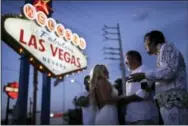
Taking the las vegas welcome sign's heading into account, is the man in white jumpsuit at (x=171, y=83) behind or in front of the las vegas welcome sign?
in front

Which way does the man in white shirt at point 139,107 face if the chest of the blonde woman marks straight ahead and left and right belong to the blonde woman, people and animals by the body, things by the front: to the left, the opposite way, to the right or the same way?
the opposite way

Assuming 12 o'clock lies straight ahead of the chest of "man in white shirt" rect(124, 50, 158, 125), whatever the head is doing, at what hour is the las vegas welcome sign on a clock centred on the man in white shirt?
The las vegas welcome sign is roughly at 2 o'clock from the man in white shirt.

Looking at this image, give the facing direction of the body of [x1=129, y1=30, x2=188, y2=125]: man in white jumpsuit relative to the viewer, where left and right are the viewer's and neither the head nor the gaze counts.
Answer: facing to the left of the viewer

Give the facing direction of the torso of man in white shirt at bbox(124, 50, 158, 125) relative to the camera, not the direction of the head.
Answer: to the viewer's left

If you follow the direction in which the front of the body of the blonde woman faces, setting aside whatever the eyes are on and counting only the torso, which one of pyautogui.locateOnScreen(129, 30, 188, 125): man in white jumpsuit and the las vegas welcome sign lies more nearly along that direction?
the man in white jumpsuit

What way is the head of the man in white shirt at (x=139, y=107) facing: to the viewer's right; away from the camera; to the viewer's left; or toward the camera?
to the viewer's left

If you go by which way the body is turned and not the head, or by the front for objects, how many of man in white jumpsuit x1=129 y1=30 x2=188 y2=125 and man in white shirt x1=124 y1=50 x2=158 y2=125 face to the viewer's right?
0

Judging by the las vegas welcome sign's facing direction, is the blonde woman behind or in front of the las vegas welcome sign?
in front

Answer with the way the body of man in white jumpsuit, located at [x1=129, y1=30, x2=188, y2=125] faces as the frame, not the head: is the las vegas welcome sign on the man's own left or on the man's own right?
on the man's own right

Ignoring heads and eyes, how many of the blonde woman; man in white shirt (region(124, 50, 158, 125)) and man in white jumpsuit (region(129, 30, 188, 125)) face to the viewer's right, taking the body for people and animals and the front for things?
1

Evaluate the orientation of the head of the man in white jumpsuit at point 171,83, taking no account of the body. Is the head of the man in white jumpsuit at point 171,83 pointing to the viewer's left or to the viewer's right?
to the viewer's left

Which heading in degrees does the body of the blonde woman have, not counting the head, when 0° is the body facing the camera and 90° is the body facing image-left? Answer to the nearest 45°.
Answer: approximately 270°

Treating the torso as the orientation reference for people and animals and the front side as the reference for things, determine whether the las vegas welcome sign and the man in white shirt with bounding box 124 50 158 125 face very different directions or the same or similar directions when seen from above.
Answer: very different directions
